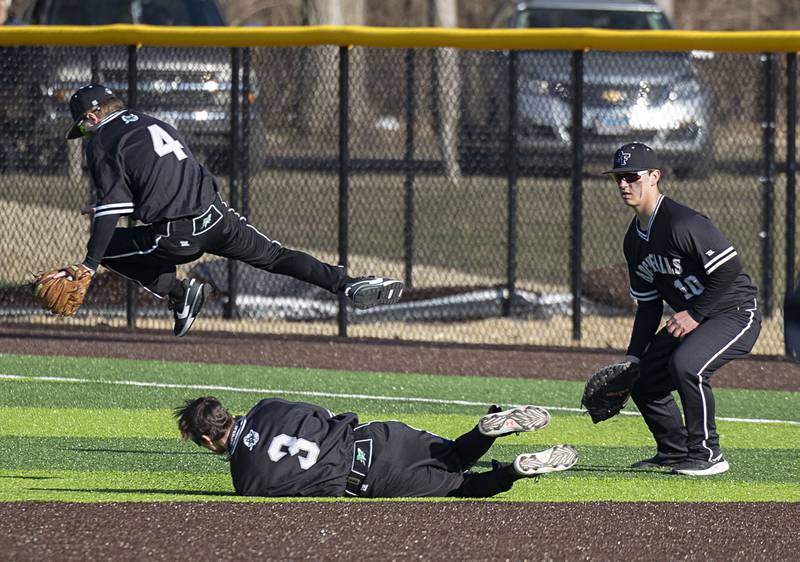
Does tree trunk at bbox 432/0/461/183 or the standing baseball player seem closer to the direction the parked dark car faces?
the standing baseball player

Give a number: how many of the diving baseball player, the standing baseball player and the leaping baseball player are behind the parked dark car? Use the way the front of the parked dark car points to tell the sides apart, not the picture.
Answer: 0

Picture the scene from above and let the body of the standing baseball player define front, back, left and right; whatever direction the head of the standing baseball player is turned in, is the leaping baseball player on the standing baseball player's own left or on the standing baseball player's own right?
on the standing baseball player's own right

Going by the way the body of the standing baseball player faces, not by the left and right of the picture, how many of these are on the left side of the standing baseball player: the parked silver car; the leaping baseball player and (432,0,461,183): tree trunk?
0

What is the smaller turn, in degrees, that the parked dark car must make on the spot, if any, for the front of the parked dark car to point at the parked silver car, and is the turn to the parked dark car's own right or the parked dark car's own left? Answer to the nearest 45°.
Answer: approximately 90° to the parked dark car's own left

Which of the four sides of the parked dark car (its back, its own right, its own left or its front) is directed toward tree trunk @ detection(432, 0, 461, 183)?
left

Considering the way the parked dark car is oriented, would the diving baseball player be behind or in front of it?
in front

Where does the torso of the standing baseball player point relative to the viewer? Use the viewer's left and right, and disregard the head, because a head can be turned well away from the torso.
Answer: facing the viewer and to the left of the viewer

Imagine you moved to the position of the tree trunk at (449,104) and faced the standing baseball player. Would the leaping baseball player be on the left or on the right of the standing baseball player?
right

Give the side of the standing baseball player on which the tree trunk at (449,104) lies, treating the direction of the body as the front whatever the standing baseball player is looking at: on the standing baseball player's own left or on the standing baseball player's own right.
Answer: on the standing baseball player's own right

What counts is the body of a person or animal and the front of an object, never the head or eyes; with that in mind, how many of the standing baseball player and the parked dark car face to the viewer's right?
0

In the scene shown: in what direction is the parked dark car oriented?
toward the camera

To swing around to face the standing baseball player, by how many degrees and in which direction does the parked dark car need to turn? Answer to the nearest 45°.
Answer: approximately 45° to its left

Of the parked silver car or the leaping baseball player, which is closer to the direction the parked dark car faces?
the leaping baseball player

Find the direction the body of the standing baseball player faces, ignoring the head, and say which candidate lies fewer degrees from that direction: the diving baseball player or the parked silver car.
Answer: the diving baseball player

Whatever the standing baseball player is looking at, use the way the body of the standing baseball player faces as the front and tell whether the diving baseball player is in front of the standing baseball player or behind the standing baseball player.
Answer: in front

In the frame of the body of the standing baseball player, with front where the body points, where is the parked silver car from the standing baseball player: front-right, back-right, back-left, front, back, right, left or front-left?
back-right
